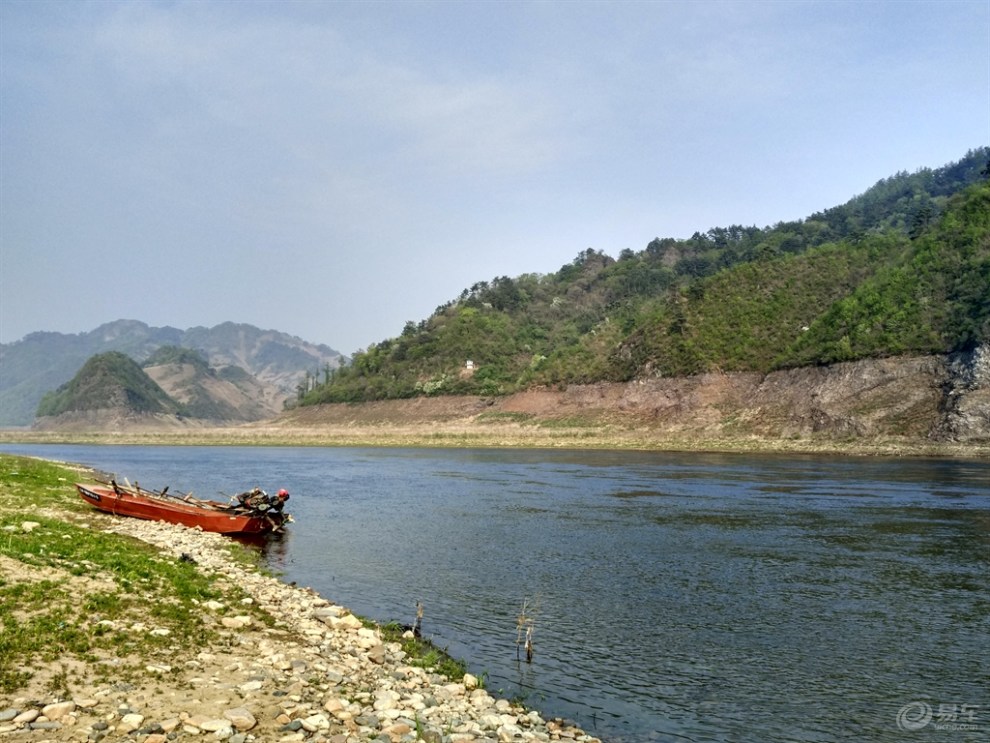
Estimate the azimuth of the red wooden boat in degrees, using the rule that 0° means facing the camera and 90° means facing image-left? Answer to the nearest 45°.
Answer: approximately 135°
